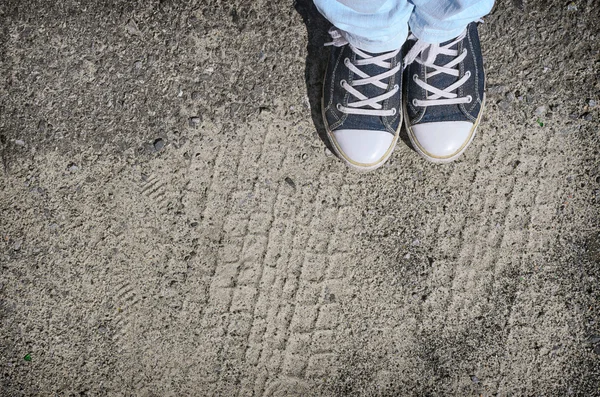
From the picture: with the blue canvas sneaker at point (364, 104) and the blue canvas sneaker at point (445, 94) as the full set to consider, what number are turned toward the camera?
2

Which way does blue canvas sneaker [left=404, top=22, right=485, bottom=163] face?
toward the camera

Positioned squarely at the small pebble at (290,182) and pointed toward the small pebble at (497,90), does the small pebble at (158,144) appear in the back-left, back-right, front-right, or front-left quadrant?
back-left

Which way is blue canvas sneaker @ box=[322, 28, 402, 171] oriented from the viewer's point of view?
toward the camera

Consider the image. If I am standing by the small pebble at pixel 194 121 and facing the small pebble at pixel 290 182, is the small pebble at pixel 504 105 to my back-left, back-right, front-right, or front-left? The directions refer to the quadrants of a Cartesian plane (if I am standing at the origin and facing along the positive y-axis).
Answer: front-left

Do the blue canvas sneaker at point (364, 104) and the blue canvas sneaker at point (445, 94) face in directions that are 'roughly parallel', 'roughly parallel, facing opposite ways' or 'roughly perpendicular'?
roughly parallel

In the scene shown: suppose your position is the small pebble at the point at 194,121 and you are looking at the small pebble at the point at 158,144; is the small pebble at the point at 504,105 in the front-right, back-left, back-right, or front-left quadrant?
back-left

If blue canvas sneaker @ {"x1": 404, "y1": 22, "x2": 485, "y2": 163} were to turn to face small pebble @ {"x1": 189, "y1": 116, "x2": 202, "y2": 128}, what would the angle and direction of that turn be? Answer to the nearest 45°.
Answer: approximately 90° to its right
